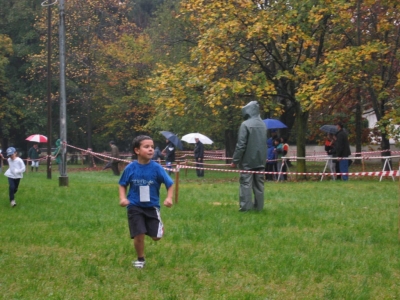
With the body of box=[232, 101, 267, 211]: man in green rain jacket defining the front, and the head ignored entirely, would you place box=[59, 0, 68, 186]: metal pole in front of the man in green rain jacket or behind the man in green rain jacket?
in front

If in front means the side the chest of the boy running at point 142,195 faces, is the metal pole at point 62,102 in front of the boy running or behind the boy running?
behind

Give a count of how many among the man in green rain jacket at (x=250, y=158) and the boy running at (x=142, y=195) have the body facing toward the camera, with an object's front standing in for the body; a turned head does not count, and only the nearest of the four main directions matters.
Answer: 1

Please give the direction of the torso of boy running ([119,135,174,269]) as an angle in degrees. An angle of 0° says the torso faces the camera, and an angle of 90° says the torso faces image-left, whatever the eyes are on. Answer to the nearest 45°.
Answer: approximately 0°

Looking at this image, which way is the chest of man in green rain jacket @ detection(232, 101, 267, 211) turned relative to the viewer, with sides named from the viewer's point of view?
facing away from the viewer and to the left of the viewer

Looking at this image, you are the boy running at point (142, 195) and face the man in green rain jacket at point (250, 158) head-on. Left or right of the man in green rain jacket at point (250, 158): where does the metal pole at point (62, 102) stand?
left
